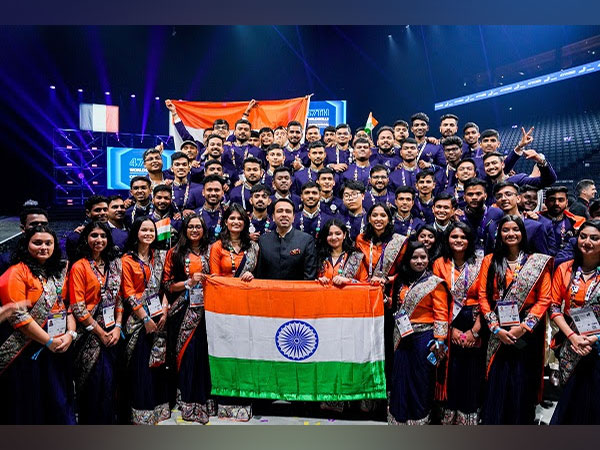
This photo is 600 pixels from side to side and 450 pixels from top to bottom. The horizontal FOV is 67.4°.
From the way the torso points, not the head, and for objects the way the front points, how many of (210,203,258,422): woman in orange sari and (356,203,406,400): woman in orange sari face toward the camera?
2

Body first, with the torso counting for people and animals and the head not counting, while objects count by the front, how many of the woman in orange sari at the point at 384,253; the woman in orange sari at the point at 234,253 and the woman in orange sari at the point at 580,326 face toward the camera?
3

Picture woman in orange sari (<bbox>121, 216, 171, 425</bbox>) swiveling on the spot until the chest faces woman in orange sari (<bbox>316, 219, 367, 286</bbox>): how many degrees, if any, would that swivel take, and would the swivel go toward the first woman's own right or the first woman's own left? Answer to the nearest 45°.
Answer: approximately 45° to the first woman's own left

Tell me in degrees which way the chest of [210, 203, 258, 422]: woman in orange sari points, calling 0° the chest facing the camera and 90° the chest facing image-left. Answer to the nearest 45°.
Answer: approximately 0°

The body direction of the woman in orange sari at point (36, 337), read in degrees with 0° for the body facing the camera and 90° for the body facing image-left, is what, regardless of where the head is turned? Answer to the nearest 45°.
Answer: approximately 315°

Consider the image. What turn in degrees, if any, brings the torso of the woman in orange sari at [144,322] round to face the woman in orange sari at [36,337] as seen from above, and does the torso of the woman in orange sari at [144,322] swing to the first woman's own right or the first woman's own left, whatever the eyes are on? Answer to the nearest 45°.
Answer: approximately 135° to the first woman's own right

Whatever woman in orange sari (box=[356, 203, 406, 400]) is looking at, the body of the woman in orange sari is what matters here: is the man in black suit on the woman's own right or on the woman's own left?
on the woman's own right

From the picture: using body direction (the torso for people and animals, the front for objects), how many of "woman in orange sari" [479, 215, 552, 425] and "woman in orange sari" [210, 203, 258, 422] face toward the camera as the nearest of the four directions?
2

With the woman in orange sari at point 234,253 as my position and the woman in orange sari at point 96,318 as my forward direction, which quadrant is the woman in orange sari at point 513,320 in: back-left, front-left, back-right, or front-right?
back-left
